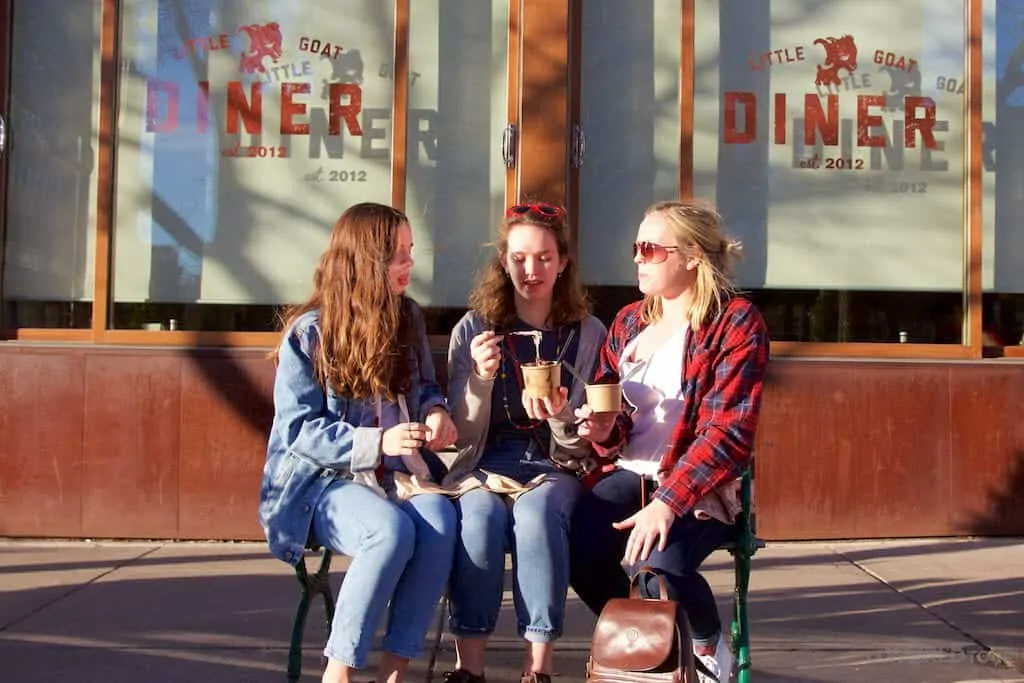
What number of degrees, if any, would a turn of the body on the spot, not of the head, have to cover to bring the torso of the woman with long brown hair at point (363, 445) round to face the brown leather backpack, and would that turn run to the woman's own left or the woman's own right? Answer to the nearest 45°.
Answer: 0° — they already face it

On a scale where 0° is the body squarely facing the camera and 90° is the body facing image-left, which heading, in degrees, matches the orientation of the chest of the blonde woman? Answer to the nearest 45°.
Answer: approximately 45°

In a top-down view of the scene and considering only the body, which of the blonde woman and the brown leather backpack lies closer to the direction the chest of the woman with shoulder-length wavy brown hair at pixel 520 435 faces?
the brown leather backpack

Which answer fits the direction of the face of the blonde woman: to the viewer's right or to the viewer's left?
to the viewer's left

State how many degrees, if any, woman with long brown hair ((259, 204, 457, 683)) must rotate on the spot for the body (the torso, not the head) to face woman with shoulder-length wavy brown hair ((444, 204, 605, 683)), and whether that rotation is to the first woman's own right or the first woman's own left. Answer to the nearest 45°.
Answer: approximately 45° to the first woman's own left

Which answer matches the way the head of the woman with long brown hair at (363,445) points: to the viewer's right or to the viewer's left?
to the viewer's right

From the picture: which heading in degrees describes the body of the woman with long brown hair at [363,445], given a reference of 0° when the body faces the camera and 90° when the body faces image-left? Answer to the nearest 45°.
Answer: approximately 315°

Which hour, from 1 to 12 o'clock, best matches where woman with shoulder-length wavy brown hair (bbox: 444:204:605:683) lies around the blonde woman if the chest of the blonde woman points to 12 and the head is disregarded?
The woman with shoulder-length wavy brown hair is roughly at 2 o'clock from the blonde woman.

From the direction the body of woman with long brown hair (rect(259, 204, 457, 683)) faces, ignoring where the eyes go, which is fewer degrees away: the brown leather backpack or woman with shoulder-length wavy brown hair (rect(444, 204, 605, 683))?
the brown leather backpack
